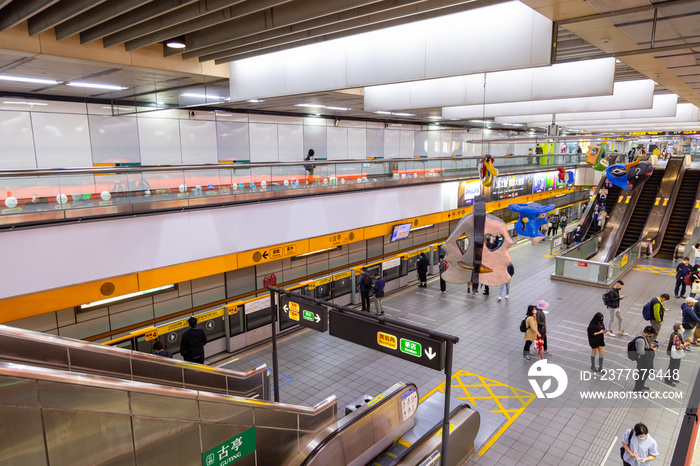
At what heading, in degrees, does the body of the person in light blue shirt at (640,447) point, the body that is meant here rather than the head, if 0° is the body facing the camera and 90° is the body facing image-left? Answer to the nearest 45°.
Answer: approximately 0°

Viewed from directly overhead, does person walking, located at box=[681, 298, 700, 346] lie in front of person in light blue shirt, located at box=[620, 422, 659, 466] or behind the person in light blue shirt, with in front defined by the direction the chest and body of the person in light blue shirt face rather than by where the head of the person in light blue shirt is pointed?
behind

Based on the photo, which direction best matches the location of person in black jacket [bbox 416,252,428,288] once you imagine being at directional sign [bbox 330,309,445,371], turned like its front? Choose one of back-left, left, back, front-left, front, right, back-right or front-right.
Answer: back-right
